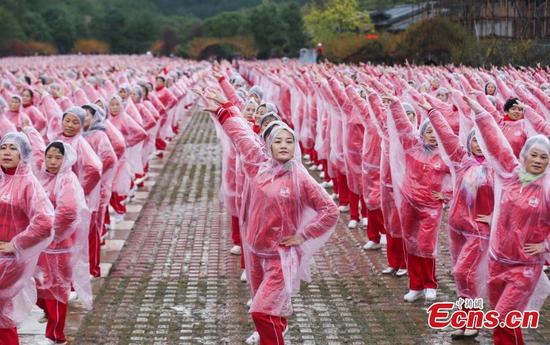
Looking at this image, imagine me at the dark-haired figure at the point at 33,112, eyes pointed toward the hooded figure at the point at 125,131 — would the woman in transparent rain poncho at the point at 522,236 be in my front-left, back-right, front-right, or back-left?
front-right

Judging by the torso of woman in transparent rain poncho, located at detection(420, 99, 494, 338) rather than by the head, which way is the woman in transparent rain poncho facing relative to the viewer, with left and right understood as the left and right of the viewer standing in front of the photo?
facing the viewer and to the right of the viewer

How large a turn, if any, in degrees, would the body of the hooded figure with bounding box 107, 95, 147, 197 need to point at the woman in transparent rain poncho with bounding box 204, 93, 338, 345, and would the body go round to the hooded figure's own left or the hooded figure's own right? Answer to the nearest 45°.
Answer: approximately 45° to the hooded figure's own left

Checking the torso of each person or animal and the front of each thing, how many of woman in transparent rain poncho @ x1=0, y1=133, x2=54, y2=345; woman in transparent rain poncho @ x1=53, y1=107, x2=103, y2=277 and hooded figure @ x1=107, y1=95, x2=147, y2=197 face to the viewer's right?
0

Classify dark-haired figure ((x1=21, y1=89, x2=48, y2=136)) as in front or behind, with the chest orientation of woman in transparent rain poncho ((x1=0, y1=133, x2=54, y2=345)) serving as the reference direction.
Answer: behind

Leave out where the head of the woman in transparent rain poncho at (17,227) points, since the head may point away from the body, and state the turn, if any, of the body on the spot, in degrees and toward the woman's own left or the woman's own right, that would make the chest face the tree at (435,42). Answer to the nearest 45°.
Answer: approximately 180°

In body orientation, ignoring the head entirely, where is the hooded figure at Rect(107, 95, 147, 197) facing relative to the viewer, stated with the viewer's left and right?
facing the viewer and to the left of the viewer

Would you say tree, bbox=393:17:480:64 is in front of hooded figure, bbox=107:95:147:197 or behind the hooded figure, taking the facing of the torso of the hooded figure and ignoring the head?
behind

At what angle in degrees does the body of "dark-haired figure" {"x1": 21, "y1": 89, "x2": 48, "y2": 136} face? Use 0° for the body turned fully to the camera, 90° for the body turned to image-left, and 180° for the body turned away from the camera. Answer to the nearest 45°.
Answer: approximately 45°

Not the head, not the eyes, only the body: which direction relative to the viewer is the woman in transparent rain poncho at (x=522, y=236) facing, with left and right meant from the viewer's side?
facing the viewer

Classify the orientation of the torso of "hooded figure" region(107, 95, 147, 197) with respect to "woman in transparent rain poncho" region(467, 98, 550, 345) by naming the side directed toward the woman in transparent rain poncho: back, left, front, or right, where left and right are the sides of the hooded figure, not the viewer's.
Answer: left
